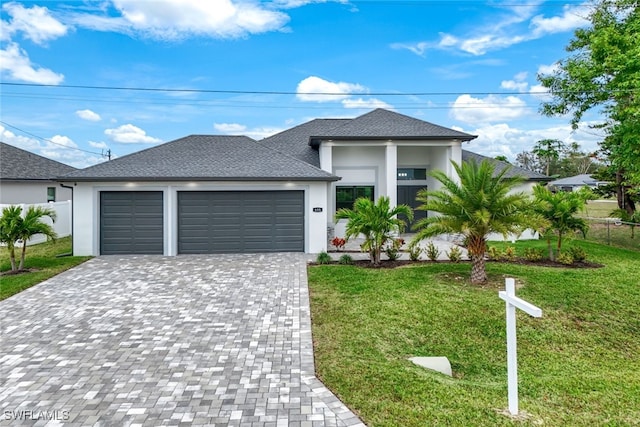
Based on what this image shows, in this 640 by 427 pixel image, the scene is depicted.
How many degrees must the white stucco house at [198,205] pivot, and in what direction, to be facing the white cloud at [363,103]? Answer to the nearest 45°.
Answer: approximately 135° to its left

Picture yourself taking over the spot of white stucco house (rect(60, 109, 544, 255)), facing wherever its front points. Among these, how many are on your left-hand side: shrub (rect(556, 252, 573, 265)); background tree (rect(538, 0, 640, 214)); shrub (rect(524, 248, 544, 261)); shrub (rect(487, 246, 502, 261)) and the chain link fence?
5

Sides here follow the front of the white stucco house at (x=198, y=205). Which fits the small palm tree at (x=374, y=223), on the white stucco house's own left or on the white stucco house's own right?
on the white stucco house's own left

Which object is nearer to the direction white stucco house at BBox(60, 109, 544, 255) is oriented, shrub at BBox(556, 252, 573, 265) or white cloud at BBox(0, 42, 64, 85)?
the shrub

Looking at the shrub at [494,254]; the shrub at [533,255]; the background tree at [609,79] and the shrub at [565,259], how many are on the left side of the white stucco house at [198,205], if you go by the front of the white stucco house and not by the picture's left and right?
4

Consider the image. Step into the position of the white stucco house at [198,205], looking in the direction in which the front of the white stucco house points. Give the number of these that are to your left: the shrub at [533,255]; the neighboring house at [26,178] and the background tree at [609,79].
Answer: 2

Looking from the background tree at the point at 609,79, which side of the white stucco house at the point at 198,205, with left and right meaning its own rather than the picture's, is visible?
left

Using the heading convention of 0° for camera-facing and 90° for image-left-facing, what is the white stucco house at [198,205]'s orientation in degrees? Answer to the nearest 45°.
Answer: approximately 0°

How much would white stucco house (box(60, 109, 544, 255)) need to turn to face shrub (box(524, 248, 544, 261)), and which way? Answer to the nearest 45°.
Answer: approximately 90° to its left

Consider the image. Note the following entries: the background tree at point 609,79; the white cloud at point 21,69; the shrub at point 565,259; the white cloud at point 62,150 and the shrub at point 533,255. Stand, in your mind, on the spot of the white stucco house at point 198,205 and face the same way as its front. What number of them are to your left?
3

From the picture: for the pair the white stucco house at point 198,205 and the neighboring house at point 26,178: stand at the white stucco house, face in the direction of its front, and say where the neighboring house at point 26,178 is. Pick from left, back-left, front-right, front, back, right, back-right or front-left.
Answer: back-right

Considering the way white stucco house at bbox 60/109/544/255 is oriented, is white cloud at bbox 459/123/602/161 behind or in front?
behind

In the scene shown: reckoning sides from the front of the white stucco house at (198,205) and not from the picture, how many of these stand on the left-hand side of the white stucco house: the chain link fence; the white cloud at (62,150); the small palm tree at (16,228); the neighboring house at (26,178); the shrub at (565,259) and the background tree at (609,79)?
3

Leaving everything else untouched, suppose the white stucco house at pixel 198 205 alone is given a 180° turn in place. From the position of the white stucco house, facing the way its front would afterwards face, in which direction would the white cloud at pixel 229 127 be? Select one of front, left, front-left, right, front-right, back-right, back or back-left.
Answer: front

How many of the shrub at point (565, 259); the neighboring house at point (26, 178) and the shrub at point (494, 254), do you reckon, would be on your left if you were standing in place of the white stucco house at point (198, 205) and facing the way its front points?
2
